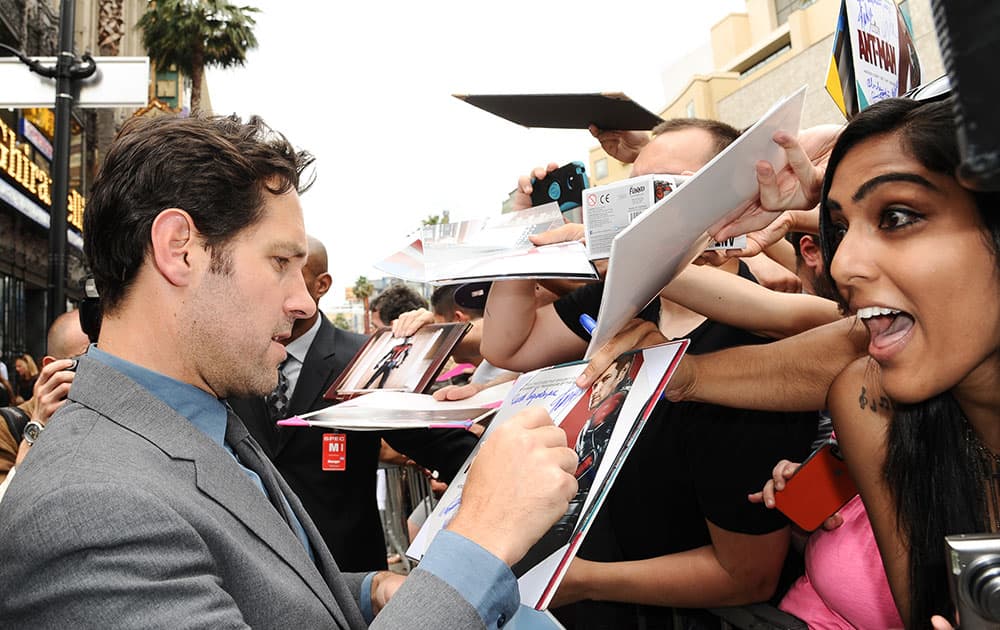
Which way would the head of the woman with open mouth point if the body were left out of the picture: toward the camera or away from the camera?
toward the camera

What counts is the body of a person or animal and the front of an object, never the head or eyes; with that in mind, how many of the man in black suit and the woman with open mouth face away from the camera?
0

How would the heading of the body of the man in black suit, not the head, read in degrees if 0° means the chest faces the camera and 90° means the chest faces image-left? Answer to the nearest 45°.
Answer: approximately 45°

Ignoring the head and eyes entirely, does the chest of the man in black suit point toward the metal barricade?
no

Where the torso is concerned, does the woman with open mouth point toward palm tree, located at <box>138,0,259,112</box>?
no

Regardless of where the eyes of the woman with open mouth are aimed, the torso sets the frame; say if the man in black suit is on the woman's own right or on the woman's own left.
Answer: on the woman's own right

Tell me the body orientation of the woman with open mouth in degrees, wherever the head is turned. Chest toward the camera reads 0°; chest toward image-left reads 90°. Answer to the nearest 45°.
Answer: approximately 45°

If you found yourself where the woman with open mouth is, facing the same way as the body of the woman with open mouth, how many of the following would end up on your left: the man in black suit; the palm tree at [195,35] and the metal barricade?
0

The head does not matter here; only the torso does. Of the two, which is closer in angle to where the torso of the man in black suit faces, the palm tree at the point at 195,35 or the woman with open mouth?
the woman with open mouth

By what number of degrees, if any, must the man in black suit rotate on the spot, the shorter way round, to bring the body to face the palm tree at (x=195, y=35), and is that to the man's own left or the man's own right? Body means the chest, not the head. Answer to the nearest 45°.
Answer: approximately 135° to the man's own right

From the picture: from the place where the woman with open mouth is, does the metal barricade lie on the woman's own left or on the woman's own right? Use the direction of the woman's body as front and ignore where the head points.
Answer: on the woman's own right
